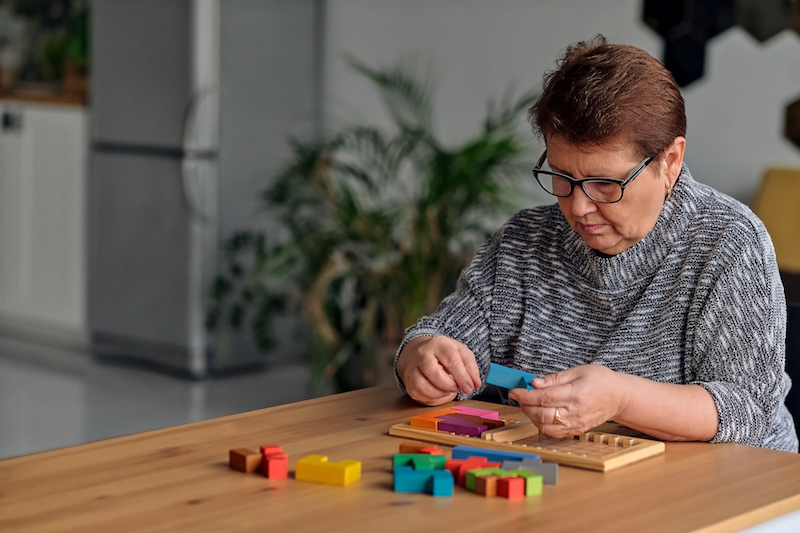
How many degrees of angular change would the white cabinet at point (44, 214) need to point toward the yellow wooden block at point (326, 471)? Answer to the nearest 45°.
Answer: approximately 45° to its left

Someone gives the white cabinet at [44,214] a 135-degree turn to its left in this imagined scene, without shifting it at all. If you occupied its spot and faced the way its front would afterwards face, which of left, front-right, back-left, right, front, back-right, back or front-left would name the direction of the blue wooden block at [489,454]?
right

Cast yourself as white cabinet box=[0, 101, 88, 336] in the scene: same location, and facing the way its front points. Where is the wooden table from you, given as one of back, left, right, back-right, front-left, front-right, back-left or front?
front-left

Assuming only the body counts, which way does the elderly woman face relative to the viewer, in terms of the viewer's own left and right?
facing the viewer and to the left of the viewer

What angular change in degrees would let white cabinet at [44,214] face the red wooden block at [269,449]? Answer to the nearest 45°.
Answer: approximately 45° to its left

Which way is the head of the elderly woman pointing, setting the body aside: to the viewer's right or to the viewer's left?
to the viewer's left
